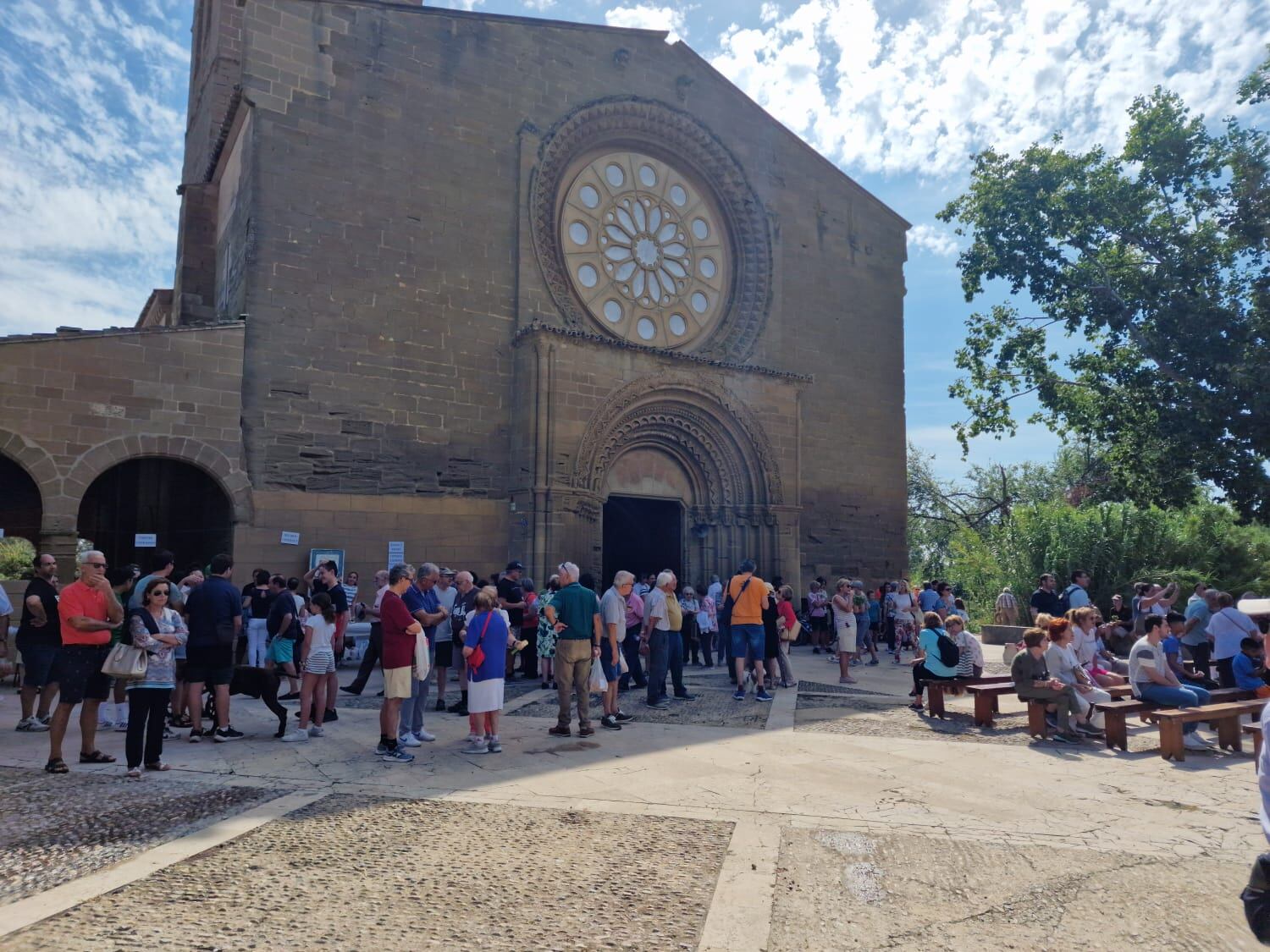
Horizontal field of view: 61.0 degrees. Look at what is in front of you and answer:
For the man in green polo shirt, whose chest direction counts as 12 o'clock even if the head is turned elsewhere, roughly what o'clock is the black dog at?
The black dog is roughly at 9 o'clock from the man in green polo shirt.

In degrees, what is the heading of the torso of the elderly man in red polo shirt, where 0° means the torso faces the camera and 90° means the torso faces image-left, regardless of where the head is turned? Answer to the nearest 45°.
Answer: approximately 315°

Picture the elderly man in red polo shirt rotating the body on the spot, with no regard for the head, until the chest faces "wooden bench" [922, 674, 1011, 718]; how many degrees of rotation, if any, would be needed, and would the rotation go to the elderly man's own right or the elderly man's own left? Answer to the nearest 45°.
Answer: approximately 45° to the elderly man's own left

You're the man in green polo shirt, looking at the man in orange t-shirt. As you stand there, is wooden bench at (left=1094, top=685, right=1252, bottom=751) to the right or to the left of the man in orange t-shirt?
right

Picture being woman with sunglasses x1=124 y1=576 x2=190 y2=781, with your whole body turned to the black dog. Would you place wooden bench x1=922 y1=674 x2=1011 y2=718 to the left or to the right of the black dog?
right

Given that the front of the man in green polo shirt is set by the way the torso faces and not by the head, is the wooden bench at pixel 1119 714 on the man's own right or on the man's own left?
on the man's own right

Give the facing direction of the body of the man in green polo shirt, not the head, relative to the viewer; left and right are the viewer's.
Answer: facing away from the viewer

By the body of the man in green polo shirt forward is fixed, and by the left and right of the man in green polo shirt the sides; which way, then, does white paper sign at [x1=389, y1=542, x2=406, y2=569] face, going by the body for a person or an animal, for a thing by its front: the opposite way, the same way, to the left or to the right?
the opposite way

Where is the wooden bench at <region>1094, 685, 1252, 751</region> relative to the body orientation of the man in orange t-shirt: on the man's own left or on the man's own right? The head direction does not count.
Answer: on the man's own right

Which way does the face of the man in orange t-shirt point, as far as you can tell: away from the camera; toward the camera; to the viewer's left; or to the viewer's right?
away from the camera
